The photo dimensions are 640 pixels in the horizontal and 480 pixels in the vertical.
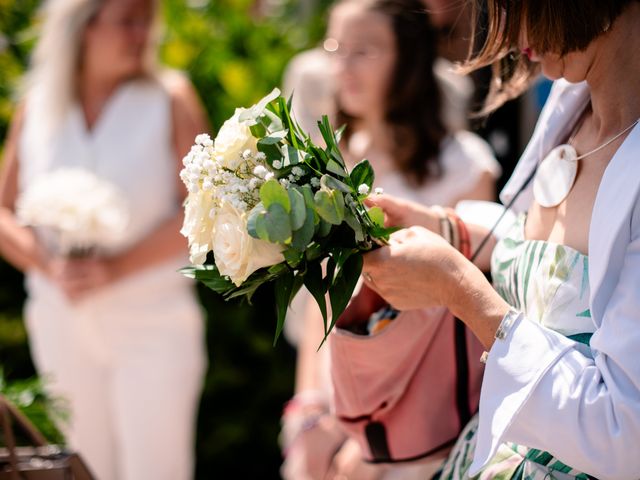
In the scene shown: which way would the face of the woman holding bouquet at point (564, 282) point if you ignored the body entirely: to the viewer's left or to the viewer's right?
to the viewer's left

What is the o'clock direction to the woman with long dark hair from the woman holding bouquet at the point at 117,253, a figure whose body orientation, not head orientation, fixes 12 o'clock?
The woman with long dark hair is roughly at 10 o'clock from the woman holding bouquet.

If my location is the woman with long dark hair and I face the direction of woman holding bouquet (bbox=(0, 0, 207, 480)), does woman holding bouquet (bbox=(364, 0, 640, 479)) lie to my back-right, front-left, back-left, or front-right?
back-left

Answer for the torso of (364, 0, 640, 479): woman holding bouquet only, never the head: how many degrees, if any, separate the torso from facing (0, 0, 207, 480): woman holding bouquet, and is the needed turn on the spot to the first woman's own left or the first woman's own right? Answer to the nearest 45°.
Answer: approximately 90° to the first woman's own right

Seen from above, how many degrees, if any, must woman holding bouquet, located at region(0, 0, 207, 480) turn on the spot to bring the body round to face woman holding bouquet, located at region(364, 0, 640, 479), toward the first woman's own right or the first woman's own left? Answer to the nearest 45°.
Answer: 0° — they already face them

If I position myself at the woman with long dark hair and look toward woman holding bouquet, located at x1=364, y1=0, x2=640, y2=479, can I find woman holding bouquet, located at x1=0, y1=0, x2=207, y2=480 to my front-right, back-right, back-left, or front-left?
back-right

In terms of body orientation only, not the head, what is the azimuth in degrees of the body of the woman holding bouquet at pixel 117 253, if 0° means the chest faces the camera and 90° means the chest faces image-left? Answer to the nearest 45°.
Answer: approximately 0°

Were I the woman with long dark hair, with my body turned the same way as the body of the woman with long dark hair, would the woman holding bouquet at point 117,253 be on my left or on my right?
on my right

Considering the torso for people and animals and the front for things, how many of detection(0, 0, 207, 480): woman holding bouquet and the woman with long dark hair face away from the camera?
0

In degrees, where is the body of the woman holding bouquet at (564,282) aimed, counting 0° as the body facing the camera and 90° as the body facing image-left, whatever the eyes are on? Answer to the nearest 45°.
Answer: approximately 45°

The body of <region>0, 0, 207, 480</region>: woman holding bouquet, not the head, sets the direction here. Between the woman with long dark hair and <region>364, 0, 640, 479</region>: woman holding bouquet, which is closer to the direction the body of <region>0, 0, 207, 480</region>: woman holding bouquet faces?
the woman holding bouquet

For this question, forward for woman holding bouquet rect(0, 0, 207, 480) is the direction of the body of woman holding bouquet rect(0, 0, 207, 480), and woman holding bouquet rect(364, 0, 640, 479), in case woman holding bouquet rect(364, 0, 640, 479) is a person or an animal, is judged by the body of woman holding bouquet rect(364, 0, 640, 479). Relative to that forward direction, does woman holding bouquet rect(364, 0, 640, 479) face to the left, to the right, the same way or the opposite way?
to the right

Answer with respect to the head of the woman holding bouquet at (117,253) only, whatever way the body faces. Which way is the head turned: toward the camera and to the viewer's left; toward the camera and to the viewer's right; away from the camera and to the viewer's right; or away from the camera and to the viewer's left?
toward the camera and to the viewer's right
